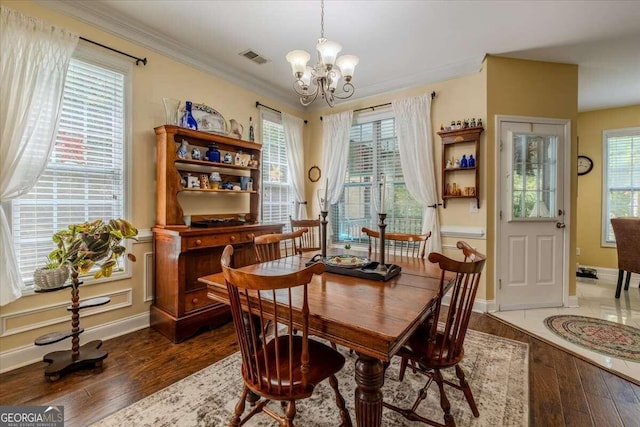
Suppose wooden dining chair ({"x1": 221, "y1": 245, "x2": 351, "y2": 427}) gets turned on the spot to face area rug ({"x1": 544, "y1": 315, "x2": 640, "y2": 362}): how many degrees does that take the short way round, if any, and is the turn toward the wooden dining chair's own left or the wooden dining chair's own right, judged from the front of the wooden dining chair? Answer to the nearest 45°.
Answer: approximately 45° to the wooden dining chair's own right

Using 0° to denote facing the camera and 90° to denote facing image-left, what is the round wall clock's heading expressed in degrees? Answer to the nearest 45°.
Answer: approximately 0°

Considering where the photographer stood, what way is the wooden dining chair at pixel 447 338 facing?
facing away from the viewer and to the left of the viewer

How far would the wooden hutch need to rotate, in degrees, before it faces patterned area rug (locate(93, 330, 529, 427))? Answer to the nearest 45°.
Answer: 0° — it already faces it

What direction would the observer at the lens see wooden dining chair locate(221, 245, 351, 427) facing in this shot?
facing away from the viewer and to the right of the viewer

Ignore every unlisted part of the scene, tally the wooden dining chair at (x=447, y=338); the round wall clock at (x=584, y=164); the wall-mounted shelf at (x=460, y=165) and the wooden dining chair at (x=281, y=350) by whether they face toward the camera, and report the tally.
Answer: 2

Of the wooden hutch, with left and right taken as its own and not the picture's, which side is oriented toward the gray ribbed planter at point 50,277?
right

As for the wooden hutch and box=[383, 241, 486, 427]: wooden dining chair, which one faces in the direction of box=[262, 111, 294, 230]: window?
the wooden dining chair

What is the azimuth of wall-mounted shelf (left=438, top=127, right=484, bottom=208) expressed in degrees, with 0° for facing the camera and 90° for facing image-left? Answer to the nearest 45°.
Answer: approximately 0°

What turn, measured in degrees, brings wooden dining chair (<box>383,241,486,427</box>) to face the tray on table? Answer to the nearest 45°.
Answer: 0° — it already faces it

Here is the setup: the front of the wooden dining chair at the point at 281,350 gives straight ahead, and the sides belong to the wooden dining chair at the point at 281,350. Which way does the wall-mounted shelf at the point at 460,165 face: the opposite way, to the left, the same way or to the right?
the opposite way

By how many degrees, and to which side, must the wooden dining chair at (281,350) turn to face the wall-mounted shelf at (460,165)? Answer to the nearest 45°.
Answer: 0° — it already faces it

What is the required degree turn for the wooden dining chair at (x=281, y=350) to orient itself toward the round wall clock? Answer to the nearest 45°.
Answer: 0° — it already faces it

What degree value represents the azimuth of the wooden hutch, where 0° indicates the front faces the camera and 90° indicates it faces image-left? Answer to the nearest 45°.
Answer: approximately 315°
